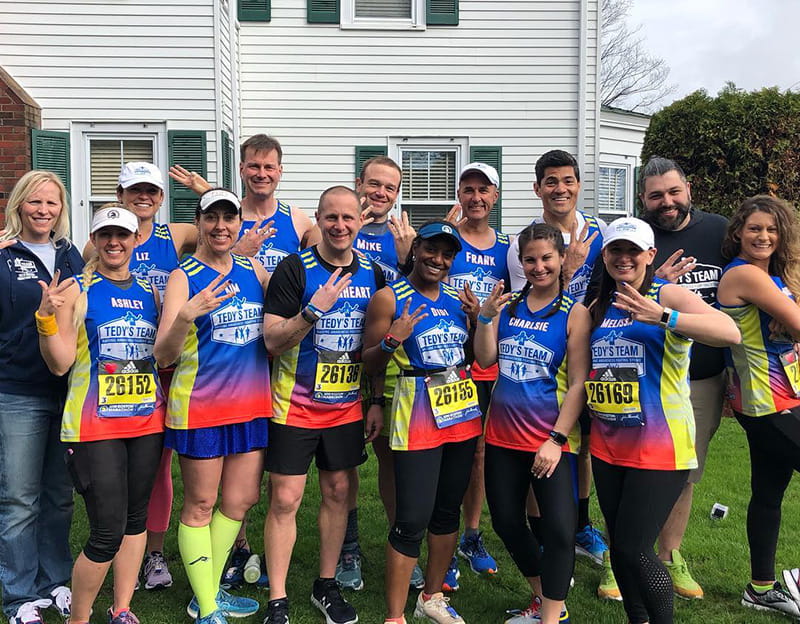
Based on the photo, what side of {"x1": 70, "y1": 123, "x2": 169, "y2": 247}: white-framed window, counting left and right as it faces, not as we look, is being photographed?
front

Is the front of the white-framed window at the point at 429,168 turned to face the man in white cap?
yes

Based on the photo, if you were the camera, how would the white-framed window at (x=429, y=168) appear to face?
facing the viewer

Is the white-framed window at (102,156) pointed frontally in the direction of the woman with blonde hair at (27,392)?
yes

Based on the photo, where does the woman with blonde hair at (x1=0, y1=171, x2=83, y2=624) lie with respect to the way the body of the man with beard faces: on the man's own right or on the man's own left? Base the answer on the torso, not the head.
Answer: on the man's own right

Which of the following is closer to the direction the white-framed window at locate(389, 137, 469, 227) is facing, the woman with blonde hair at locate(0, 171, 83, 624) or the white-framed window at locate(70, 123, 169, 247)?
the woman with blonde hair

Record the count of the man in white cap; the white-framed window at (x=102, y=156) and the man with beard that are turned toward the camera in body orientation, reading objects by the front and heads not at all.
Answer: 3

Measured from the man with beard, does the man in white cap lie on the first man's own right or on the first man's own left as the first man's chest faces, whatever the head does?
on the first man's own right

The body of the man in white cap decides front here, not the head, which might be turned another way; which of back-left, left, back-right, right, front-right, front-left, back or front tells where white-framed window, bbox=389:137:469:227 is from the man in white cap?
back
